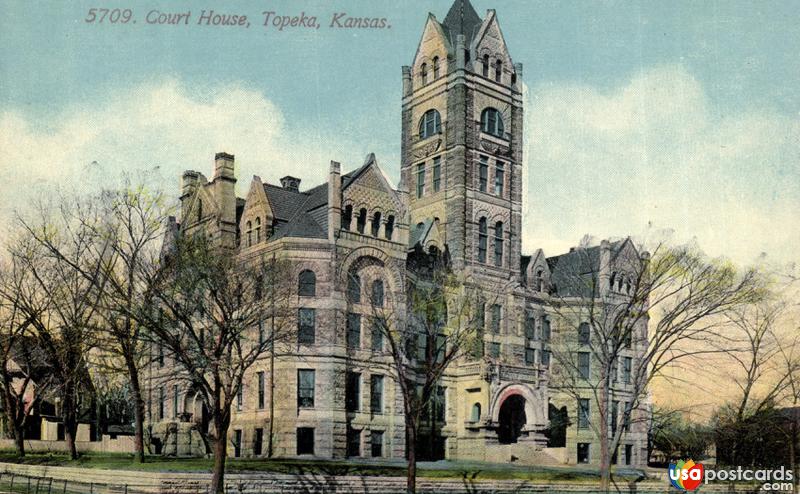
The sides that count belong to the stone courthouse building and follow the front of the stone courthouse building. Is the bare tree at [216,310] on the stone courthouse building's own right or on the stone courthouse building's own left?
on the stone courthouse building's own right

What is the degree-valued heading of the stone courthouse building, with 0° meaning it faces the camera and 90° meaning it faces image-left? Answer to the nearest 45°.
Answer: approximately 315°
